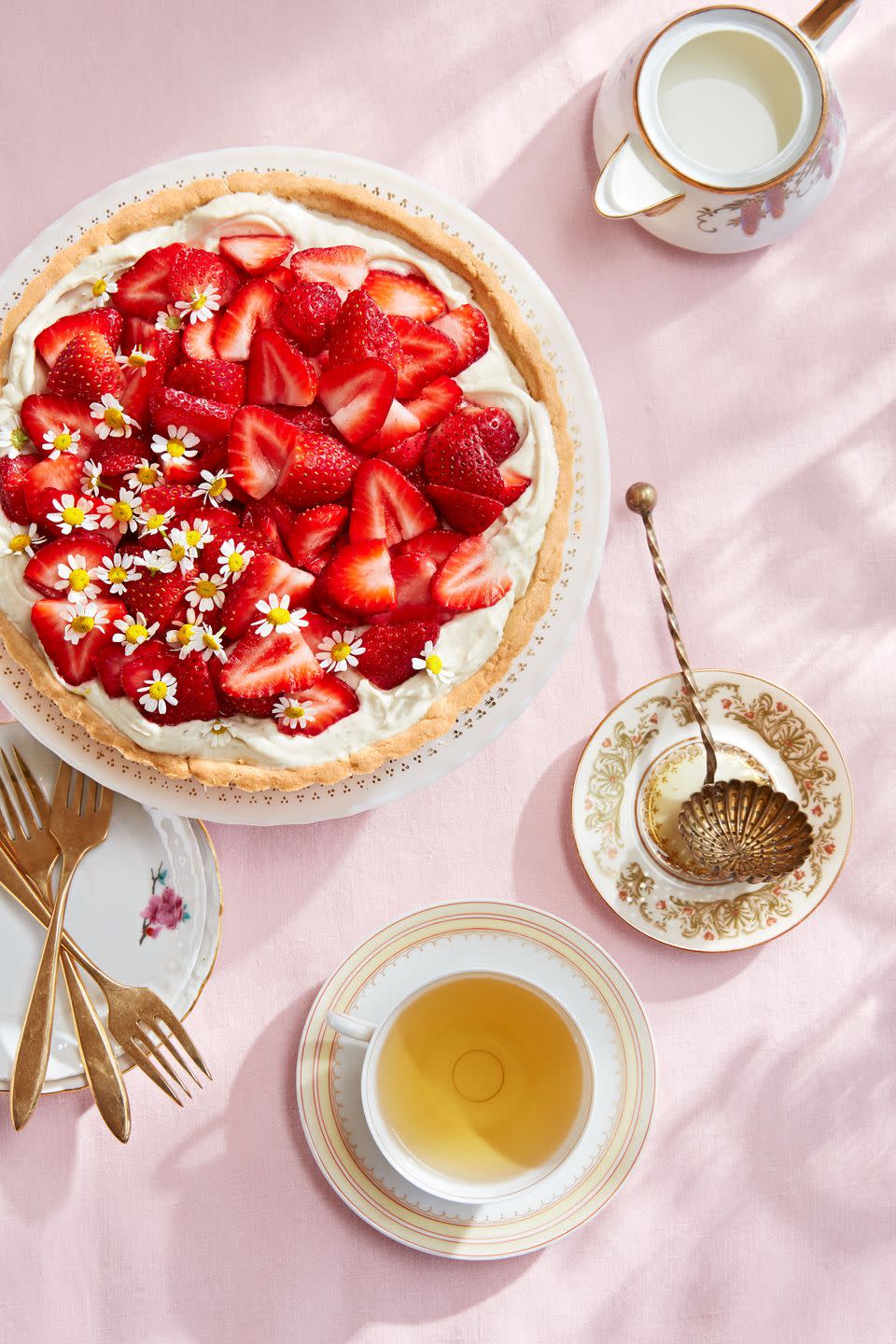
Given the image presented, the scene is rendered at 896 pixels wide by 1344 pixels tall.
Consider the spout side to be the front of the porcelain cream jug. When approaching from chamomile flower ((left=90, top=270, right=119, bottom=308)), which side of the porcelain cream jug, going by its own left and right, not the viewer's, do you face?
front

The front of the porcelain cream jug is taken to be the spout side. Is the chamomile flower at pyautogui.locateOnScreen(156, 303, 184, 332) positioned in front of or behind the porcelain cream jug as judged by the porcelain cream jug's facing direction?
in front

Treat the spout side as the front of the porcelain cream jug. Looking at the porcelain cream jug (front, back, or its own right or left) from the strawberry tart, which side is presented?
front

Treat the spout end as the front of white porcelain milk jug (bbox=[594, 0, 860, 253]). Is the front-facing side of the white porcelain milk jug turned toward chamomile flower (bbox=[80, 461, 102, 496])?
yes

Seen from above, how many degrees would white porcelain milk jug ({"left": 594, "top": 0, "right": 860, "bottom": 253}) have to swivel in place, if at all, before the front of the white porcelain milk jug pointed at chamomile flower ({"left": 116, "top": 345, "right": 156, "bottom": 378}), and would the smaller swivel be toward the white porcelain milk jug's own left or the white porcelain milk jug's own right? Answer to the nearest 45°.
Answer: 0° — it already faces it

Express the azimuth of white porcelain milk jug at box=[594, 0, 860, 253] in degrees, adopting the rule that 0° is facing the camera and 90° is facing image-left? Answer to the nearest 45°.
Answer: approximately 45°

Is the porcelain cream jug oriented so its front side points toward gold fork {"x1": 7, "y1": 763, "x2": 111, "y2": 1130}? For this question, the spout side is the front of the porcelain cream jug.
yes
